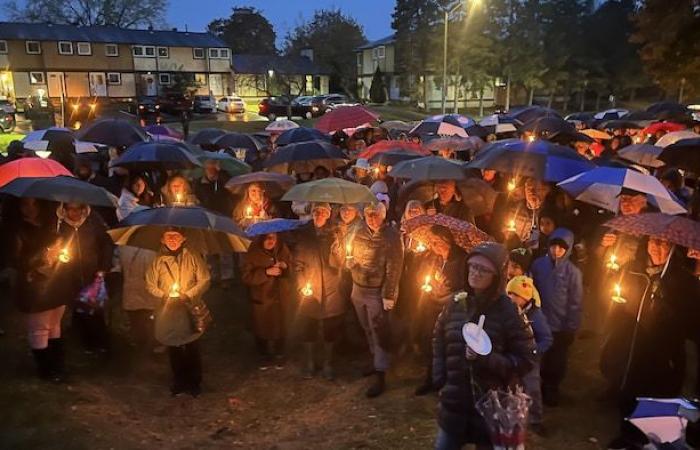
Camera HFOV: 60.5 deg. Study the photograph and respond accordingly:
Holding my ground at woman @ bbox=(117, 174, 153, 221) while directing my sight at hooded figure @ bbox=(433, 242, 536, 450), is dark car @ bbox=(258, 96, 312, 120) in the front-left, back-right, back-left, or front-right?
back-left

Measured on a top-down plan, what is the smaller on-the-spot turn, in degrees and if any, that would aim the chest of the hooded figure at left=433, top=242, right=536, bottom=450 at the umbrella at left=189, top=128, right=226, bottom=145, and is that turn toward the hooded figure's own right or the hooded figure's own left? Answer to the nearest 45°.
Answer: approximately 90° to the hooded figure's own right

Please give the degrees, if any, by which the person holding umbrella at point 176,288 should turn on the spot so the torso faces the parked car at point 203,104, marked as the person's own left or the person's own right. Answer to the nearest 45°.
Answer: approximately 180°

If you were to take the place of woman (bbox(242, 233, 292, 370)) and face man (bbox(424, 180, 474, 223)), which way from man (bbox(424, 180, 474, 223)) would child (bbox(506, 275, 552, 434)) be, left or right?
right

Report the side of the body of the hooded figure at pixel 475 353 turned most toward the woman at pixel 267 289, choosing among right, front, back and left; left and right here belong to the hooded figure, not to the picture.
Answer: right

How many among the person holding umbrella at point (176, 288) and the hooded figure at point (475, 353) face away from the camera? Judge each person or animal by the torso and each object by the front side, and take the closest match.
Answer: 0

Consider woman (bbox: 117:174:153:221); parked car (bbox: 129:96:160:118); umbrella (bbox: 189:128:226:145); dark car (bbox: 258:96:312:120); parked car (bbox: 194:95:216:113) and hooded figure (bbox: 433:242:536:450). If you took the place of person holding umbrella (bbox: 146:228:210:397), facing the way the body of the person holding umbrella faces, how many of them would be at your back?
5

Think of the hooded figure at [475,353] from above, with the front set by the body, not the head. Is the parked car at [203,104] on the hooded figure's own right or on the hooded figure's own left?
on the hooded figure's own right

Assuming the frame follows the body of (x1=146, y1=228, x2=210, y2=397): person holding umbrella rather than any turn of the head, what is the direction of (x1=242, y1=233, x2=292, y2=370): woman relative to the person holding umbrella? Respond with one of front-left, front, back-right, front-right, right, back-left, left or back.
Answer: back-left

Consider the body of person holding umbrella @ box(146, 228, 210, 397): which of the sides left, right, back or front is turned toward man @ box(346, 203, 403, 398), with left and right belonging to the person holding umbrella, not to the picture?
left

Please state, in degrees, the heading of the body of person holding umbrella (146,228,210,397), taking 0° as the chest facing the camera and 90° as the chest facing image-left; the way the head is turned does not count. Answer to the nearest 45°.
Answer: approximately 0°

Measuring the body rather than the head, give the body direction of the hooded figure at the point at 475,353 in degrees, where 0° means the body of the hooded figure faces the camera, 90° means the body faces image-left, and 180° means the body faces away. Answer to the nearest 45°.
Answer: approximately 45°

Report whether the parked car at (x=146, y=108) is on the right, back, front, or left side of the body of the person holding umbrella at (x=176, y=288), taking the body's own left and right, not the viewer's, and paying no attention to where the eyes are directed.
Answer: back

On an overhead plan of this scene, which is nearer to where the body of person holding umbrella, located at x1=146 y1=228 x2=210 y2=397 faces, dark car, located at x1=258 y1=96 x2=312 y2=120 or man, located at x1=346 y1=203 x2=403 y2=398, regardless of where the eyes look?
the man

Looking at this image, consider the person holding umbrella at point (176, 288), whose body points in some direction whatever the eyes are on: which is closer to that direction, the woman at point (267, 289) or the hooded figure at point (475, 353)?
the hooded figure
